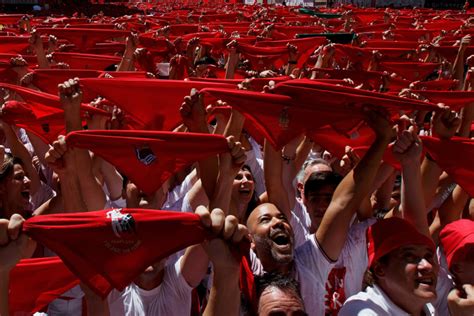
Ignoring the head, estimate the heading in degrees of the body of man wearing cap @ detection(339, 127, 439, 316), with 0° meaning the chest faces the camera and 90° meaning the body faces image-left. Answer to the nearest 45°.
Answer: approximately 315°

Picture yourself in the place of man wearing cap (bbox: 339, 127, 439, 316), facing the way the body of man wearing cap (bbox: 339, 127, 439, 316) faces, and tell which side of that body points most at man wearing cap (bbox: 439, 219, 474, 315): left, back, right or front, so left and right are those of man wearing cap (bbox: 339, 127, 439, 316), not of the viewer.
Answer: left

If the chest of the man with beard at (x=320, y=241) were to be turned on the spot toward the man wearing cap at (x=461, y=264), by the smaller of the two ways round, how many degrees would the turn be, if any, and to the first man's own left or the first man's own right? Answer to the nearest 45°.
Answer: approximately 45° to the first man's own left
